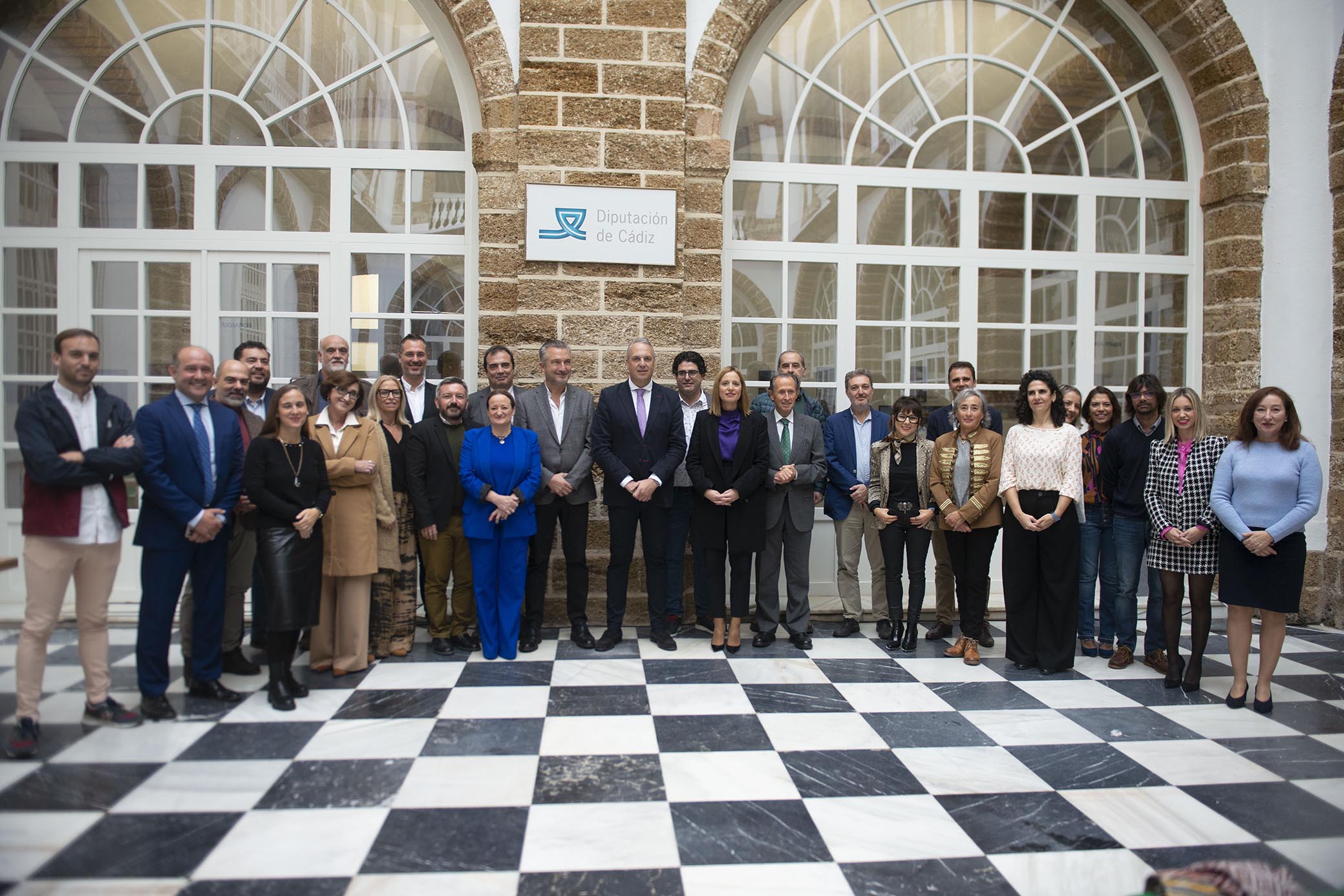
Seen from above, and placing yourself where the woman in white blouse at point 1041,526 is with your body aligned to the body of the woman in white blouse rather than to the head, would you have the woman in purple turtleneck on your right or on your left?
on your right

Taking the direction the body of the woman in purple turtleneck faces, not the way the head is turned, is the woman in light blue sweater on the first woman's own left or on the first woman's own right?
on the first woman's own left
